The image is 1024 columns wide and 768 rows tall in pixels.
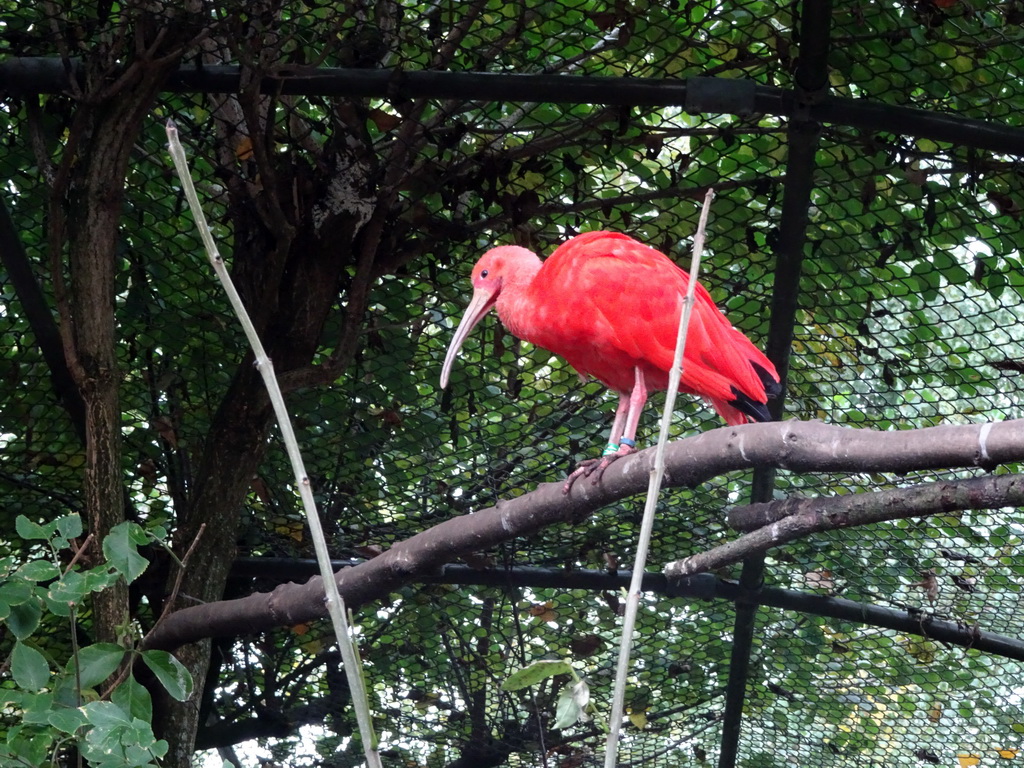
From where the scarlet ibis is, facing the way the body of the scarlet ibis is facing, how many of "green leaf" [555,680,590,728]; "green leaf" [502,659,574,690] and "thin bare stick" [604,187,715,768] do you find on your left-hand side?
3

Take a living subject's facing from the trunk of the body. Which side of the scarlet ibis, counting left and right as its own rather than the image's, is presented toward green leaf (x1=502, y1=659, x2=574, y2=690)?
left

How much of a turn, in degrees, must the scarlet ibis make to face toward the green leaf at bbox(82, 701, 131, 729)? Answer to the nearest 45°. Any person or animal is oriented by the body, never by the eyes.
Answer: approximately 45° to its left

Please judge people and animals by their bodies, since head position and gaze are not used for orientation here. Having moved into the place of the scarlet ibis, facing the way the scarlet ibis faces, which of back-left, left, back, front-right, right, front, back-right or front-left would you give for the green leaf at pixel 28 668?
front-left

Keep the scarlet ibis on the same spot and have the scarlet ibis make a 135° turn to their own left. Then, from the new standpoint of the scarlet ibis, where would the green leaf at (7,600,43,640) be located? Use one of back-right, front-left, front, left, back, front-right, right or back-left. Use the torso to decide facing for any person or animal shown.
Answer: right

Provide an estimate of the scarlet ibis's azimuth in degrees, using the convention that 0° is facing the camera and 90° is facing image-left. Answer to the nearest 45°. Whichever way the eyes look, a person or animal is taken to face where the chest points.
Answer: approximately 90°

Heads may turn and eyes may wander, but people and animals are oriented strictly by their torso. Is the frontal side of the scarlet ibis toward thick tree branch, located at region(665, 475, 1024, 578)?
no

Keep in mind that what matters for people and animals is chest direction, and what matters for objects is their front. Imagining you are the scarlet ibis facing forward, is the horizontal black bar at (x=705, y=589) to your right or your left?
on your right

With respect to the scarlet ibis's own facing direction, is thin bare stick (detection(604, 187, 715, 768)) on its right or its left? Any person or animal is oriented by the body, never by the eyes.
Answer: on its left

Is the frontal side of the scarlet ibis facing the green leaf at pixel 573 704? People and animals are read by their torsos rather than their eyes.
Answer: no
